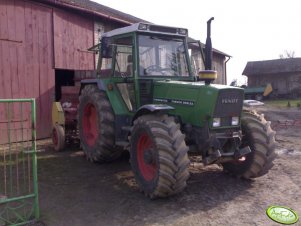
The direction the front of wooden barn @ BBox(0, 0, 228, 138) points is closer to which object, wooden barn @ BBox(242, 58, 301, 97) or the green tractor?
the green tractor

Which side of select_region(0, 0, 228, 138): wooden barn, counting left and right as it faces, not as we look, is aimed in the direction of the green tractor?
front

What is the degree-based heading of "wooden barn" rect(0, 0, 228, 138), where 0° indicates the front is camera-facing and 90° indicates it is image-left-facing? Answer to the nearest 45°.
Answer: approximately 315°

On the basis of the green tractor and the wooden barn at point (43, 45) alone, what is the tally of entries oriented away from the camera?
0

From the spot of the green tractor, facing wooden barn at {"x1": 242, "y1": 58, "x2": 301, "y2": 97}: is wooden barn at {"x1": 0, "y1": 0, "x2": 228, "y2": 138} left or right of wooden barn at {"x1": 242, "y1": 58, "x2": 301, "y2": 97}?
left

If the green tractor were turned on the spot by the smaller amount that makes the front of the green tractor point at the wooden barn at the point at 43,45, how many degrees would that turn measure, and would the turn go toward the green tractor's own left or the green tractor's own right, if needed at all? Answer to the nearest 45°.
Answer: approximately 180°

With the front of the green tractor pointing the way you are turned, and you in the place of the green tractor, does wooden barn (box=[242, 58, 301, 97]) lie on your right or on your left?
on your left

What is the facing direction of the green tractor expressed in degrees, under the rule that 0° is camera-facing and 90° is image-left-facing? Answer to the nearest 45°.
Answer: approximately 315°

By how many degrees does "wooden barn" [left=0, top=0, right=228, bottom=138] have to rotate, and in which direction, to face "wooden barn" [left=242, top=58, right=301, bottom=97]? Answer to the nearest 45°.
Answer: approximately 90° to its left
